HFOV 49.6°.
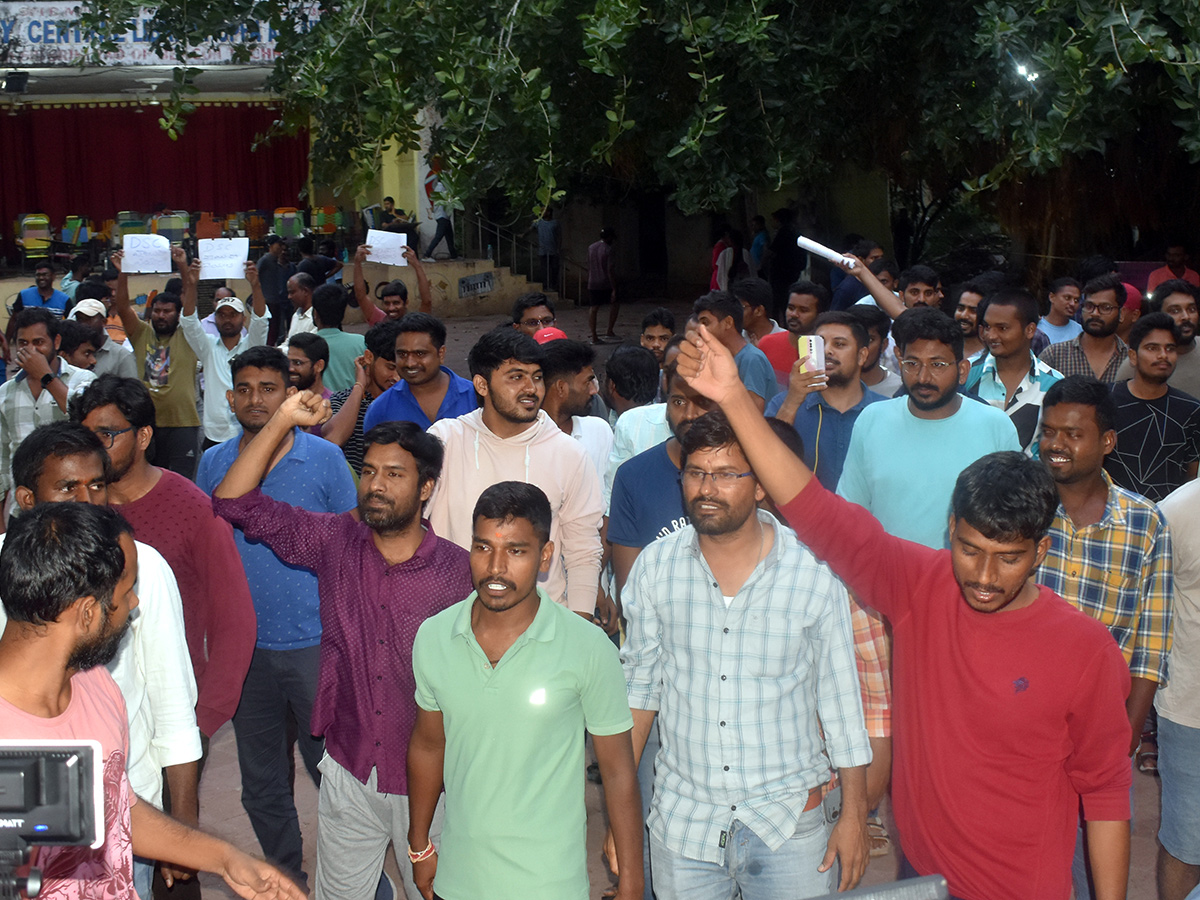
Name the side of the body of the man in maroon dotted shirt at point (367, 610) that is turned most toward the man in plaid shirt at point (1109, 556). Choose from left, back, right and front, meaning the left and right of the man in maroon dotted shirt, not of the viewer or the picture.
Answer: left

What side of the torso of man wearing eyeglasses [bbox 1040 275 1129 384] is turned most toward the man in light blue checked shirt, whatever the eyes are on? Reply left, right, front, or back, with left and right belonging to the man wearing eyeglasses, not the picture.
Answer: front

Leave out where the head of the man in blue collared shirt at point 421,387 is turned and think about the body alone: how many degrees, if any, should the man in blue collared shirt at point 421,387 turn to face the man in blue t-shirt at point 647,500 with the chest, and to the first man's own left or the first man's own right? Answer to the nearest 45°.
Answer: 0° — they already face them

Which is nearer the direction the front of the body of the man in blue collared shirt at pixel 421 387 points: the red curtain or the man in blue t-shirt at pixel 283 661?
the man in blue t-shirt

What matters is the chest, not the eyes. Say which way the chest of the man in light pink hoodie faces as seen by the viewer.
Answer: toward the camera

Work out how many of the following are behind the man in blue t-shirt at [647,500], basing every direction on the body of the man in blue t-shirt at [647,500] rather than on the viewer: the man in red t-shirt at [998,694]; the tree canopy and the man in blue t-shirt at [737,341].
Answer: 2

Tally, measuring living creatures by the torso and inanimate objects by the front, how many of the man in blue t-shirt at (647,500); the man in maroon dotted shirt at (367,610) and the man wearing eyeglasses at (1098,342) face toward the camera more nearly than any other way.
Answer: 3

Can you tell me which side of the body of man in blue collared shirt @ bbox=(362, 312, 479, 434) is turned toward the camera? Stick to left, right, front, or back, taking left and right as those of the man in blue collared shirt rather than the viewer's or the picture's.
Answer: front

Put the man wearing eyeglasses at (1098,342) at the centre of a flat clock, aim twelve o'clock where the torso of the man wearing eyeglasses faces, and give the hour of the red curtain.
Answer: The red curtain is roughly at 4 o'clock from the man wearing eyeglasses.

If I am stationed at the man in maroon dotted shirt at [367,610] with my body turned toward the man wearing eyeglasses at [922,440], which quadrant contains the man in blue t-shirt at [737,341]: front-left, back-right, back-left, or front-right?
front-left

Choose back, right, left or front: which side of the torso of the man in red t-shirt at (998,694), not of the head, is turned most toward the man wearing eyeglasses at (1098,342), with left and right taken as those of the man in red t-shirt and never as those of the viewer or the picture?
back

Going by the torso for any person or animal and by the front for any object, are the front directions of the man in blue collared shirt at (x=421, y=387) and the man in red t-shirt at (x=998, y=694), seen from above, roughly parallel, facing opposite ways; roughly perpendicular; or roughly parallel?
roughly parallel

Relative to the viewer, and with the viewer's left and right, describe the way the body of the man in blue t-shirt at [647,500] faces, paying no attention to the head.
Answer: facing the viewer

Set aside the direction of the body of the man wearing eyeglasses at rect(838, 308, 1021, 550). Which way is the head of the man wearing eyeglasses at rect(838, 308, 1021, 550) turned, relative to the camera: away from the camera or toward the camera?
toward the camera

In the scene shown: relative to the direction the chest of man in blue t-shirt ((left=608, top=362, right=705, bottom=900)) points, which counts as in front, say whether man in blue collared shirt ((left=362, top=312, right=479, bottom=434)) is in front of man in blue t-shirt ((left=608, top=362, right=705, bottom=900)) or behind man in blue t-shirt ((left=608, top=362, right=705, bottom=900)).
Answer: behind

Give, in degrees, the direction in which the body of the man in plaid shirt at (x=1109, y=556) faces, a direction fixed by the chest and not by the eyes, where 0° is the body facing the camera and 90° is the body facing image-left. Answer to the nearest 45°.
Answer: approximately 45°

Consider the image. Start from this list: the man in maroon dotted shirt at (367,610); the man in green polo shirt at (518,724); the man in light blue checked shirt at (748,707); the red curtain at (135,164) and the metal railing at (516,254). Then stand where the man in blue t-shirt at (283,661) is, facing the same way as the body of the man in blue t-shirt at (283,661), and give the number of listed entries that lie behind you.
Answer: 2
